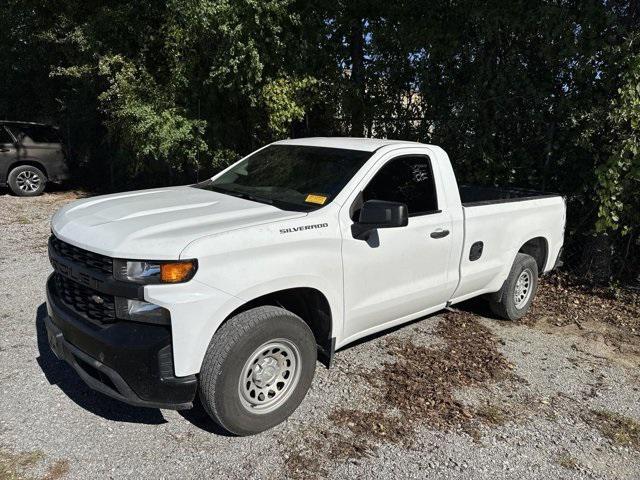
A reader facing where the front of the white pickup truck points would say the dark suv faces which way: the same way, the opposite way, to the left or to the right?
the same way

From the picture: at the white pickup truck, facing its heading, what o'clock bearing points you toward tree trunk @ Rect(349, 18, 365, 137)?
The tree trunk is roughly at 5 o'clock from the white pickup truck.

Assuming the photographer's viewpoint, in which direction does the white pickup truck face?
facing the viewer and to the left of the viewer

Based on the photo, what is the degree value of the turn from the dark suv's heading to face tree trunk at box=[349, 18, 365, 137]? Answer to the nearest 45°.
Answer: approximately 135° to its left

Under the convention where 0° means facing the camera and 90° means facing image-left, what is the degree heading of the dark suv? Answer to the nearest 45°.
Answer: approximately 90°

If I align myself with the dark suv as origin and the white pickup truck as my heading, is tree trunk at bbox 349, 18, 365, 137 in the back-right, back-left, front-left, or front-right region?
front-left

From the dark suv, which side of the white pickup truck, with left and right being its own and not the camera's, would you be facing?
right

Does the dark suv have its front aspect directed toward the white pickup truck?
no

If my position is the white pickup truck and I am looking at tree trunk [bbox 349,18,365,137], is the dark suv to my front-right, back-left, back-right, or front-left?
front-left

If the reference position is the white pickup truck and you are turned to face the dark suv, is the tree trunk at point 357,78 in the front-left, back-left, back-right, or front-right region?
front-right

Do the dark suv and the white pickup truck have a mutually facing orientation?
no

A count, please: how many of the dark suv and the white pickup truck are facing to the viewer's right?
0
